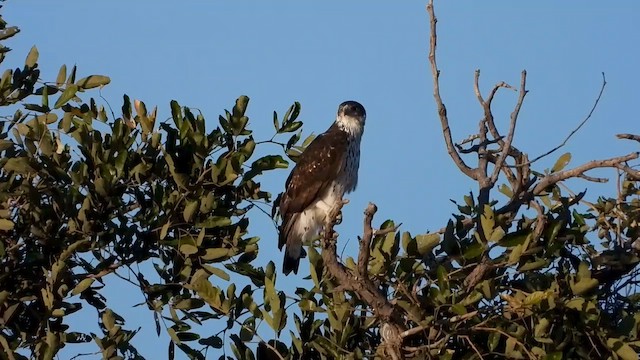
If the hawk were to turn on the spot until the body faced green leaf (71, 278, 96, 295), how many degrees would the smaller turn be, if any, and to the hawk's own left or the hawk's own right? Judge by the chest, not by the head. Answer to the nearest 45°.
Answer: approximately 135° to the hawk's own right

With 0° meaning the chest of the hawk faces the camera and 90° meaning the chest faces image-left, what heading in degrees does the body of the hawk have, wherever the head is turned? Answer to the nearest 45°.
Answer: approximately 270°

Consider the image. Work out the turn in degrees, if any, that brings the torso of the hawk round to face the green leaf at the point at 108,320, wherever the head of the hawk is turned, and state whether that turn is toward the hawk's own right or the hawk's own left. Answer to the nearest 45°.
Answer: approximately 135° to the hawk's own right

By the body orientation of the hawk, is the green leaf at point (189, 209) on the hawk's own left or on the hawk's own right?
on the hawk's own right

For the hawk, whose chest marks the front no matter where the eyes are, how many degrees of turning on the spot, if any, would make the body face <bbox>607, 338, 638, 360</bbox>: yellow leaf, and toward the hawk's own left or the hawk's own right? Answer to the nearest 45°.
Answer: approximately 45° to the hawk's own right
